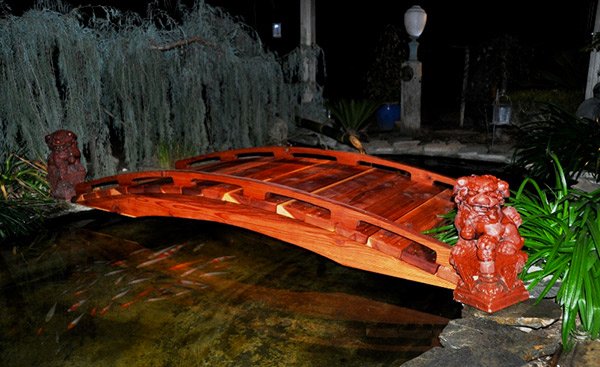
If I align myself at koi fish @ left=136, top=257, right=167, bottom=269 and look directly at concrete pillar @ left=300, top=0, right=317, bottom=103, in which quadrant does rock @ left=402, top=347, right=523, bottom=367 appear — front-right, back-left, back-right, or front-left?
back-right

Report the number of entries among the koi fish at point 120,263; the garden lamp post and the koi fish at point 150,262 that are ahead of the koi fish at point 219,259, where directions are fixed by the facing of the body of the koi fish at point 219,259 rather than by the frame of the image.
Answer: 2

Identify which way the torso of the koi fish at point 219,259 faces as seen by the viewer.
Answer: to the viewer's left

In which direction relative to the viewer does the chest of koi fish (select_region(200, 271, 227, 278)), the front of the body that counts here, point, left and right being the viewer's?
facing to the left of the viewer

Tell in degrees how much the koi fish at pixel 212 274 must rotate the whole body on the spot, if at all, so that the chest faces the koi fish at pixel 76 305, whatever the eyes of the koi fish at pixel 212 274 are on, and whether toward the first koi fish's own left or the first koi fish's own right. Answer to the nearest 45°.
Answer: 0° — it already faces it

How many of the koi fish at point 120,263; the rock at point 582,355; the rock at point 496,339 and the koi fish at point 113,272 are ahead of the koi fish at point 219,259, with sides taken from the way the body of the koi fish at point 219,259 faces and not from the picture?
2
